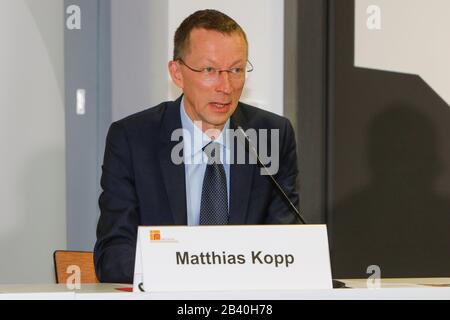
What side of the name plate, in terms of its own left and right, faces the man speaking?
back

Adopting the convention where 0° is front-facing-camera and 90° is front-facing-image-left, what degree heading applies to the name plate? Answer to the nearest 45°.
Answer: approximately 0°

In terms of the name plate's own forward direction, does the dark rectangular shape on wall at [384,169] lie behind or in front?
behind
